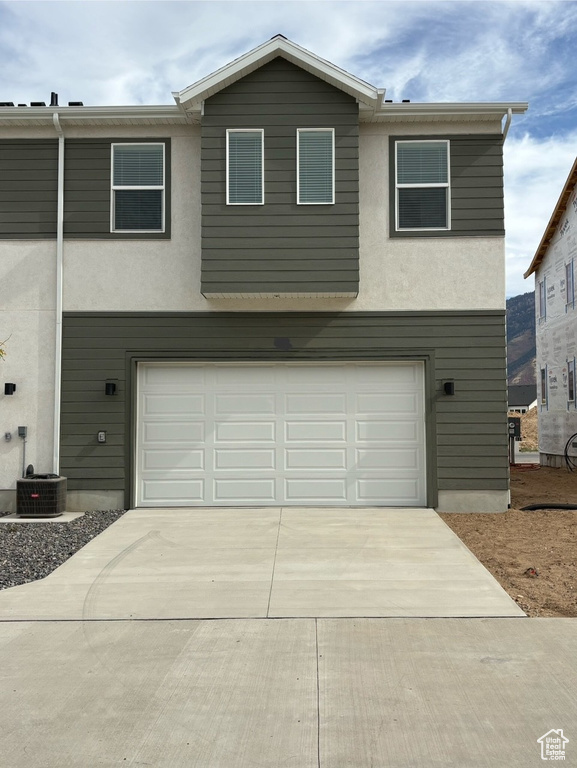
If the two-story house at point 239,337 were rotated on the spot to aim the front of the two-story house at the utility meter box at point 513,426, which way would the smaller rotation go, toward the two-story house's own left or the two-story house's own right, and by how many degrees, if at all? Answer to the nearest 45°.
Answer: approximately 135° to the two-story house's own left

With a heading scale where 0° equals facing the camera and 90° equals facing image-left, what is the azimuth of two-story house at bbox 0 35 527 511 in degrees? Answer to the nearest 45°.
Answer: approximately 0°

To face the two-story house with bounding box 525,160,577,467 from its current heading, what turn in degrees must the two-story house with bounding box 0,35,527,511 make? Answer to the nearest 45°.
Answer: approximately 135° to its left
